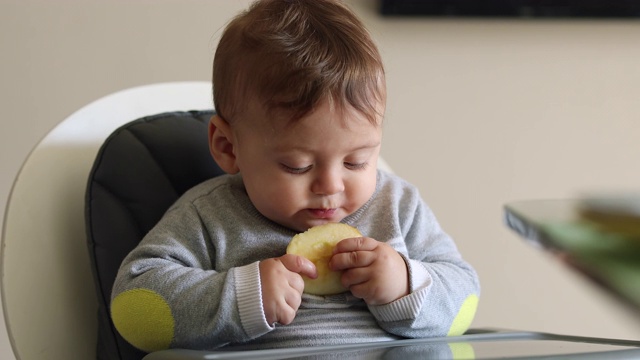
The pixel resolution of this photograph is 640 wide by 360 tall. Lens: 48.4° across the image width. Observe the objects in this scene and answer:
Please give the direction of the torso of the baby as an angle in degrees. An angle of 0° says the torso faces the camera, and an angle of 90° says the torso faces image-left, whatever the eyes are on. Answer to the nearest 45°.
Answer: approximately 315°

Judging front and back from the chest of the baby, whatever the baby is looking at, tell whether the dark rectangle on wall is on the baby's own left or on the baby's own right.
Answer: on the baby's own left
